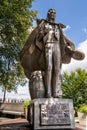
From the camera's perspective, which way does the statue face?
toward the camera

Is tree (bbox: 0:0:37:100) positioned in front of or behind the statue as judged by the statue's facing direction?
behind
